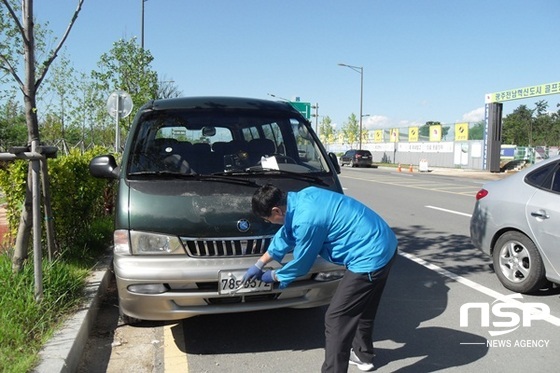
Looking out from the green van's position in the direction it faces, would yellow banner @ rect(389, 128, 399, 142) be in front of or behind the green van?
behind

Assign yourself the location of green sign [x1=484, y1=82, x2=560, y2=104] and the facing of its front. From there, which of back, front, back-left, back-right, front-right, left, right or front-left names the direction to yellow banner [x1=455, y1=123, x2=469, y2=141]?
right

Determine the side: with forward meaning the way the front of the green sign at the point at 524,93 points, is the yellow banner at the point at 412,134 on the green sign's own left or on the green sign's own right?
on the green sign's own right

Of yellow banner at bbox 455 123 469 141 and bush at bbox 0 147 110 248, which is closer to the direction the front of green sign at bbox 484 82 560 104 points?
the bush

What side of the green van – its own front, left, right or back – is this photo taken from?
front

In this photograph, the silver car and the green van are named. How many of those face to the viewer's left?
0

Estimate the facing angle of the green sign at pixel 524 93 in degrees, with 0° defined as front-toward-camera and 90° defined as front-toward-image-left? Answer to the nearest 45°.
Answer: approximately 45°

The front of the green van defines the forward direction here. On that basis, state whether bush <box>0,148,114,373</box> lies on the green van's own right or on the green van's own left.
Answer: on the green van's own right

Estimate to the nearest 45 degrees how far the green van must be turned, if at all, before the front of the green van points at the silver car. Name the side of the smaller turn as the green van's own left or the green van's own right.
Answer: approximately 90° to the green van's own left

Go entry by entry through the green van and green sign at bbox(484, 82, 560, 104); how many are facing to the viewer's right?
0
